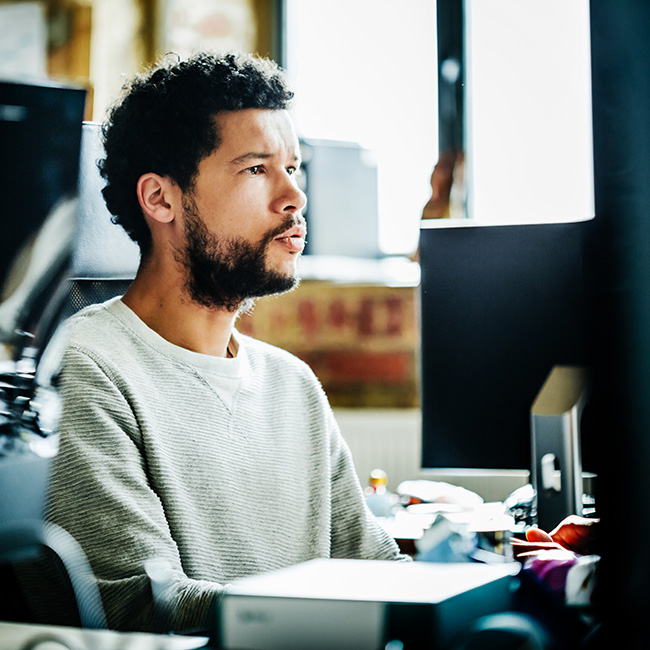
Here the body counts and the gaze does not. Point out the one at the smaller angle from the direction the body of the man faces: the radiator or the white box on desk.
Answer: the white box on desk

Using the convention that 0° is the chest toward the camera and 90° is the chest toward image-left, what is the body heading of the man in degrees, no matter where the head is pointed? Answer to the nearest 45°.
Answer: approximately 315°

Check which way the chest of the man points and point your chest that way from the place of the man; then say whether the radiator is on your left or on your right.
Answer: on your left

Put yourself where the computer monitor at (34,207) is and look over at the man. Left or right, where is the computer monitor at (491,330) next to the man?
right

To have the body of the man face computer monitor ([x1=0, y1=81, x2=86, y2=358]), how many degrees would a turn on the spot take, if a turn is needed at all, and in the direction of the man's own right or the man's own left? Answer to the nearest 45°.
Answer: approximately 45° to the man's own right

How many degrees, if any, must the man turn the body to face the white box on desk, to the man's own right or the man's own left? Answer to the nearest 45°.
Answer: approximately 45° to the man's own right
